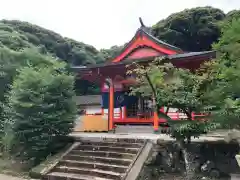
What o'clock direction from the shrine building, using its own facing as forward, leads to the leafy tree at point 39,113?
The leafy tree is roughly at 1 o'clock from the shrine building.

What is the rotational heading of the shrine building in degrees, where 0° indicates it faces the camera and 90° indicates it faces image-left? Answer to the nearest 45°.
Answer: approximately 0°

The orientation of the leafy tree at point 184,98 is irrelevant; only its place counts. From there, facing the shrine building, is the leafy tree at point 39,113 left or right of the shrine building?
left

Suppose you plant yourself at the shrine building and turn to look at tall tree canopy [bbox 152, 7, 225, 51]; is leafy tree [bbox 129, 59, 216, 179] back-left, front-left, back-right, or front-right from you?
back-right

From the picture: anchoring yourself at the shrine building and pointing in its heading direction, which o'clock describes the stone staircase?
The stone staircase is roughly at 12 o'clock from the shrine building.

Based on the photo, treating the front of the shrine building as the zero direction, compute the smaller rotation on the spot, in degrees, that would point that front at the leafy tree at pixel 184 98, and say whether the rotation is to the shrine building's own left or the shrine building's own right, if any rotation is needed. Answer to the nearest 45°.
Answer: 0° — it already faces it
